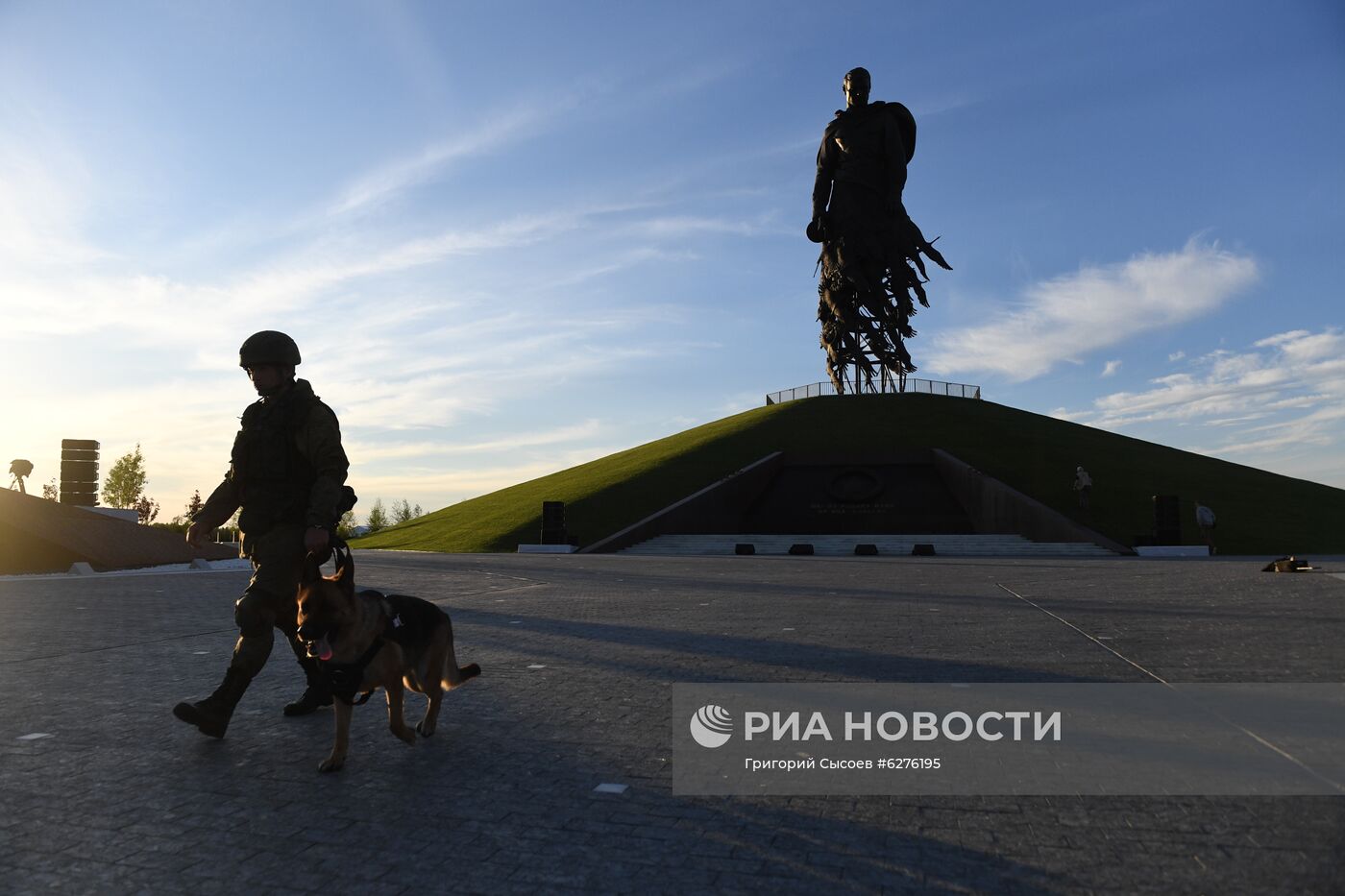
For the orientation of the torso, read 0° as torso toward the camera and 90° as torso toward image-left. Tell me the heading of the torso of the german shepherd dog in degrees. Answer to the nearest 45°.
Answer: approximately 45°

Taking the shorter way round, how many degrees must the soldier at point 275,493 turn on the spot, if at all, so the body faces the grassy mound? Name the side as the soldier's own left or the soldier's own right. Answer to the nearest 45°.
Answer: approximately 180°

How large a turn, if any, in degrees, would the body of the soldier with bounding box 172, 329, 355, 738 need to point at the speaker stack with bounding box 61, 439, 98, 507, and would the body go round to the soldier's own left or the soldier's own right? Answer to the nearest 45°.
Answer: approximately 135° to the soldier's own right

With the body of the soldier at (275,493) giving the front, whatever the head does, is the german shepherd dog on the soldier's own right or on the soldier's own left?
on the soldier's own left

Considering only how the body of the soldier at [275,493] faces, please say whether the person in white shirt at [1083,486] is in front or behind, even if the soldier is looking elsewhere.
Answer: behind

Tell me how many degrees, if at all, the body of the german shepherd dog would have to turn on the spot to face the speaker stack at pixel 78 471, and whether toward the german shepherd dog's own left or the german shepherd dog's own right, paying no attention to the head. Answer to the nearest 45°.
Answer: approximately 135° to the german shepherd dog's own right

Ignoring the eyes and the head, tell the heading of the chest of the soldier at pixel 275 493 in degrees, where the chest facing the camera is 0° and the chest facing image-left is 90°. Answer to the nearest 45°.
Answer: approximately 45°

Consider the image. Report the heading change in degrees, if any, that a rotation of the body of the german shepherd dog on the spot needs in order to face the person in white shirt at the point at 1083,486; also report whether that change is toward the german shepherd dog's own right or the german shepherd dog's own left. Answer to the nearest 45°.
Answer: approximately 180°

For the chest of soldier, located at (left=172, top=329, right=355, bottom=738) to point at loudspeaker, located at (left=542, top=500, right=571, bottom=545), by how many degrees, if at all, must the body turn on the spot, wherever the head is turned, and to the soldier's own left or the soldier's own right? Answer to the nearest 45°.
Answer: approximately 135° to the soldier's own right
